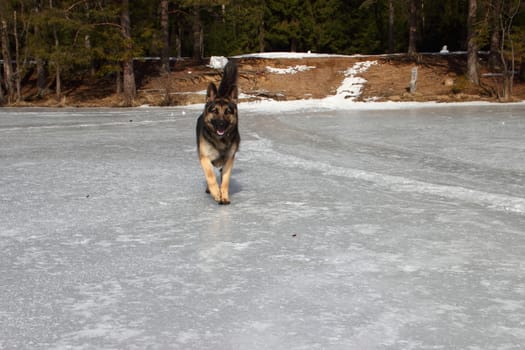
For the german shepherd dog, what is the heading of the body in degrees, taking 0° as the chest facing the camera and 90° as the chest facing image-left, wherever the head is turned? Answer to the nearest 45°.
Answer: approximately 0°
